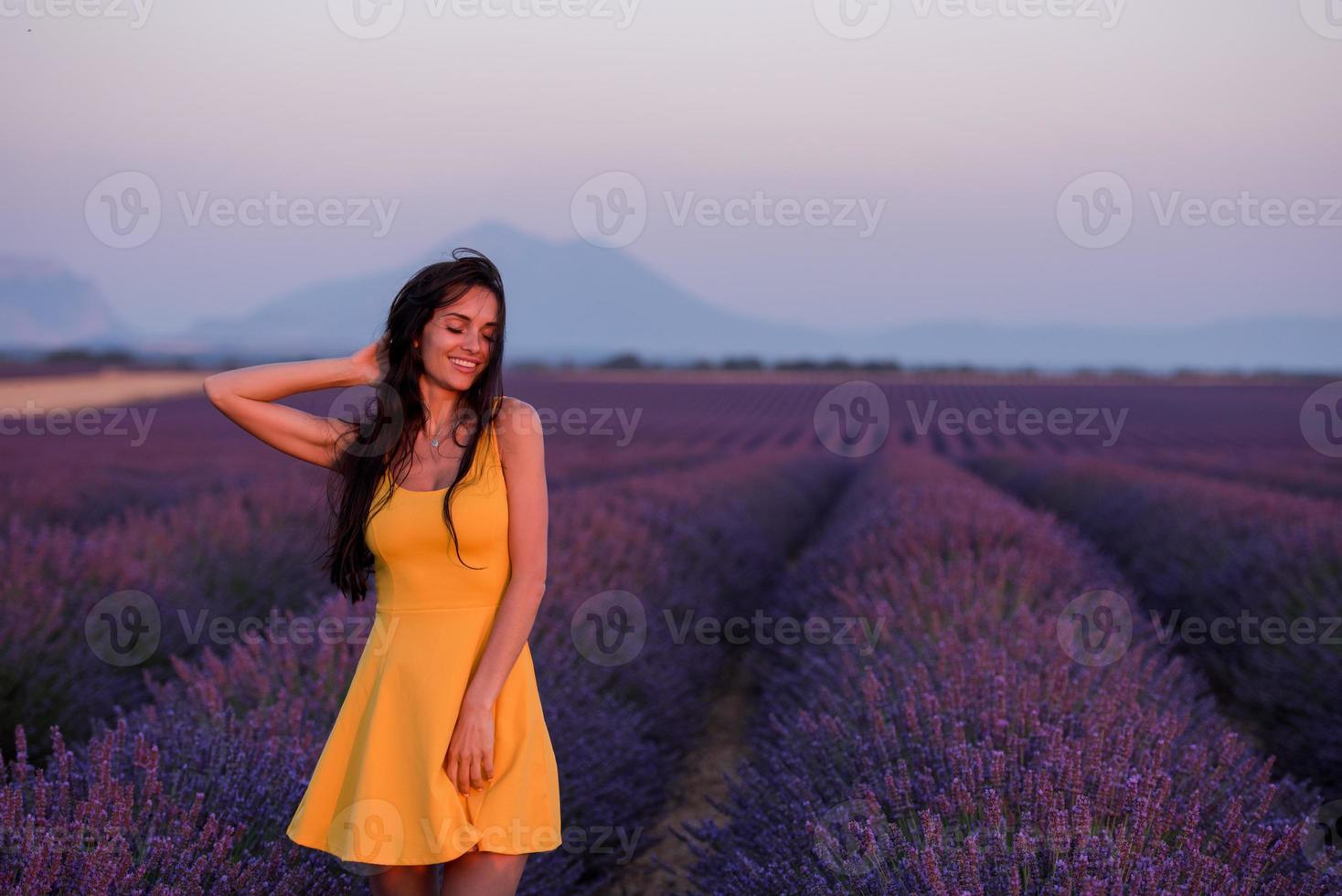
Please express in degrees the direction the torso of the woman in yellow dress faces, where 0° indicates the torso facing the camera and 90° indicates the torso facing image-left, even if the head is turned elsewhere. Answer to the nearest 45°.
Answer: approximately 0°

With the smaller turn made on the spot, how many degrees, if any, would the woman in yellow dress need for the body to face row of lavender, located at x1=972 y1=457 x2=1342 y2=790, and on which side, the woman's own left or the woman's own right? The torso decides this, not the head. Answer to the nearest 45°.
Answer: approximately 135° to the woman's own left

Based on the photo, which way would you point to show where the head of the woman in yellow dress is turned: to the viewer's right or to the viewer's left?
to the viewer's right

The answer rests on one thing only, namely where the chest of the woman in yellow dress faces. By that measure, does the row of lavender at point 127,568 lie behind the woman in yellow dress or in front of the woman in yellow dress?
behind

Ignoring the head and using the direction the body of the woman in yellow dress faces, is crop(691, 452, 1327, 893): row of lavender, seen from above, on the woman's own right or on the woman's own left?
on the woman's own left
